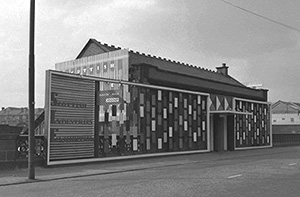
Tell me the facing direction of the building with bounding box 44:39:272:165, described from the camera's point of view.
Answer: facing the viewer and to the right of the viewer
